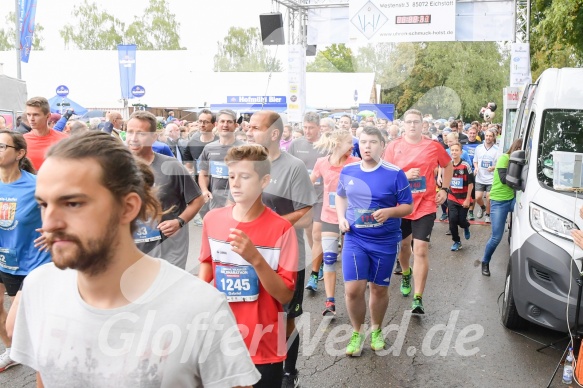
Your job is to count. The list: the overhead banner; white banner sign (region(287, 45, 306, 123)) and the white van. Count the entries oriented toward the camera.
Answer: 3

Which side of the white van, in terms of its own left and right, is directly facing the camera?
front

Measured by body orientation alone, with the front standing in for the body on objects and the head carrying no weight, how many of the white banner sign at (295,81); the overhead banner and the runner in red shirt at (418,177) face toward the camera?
3

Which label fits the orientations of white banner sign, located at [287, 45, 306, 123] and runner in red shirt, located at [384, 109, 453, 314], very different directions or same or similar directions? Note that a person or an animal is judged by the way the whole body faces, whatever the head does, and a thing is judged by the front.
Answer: same or similar directions

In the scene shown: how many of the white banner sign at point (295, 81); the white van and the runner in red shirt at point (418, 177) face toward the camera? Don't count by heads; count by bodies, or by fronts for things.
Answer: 3

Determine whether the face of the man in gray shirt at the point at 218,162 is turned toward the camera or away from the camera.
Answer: toward the camera

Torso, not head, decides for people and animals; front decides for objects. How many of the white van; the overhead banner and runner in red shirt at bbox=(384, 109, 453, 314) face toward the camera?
3

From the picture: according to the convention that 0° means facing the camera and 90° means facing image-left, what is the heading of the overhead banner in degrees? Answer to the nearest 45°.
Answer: approximately 0°

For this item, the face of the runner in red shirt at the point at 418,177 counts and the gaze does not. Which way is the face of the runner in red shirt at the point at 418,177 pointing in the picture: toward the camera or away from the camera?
toward the camera

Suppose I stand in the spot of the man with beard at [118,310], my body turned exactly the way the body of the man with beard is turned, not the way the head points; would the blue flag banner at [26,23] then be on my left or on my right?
on my right

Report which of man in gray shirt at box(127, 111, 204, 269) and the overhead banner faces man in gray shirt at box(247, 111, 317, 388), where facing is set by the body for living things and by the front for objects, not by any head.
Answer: the overhead banner

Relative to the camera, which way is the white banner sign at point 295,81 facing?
toward the camera

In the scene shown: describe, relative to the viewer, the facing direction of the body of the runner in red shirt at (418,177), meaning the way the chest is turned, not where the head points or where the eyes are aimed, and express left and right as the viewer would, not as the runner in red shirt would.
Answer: facing the viewer

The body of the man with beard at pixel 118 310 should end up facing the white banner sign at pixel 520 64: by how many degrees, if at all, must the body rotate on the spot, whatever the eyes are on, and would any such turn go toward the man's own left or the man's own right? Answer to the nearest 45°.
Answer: approximately 180°

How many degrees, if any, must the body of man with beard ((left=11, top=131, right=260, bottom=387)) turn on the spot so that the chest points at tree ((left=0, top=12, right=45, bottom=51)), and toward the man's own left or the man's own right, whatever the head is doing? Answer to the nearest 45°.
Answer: approximately 135° to the man's own right
